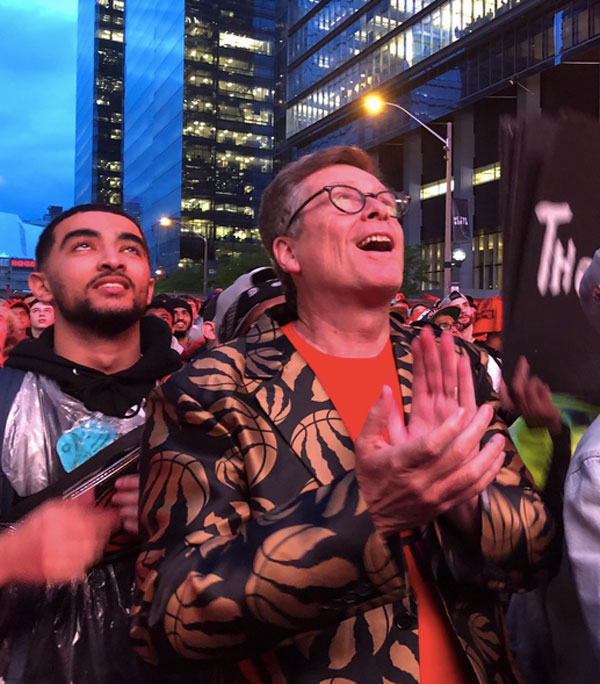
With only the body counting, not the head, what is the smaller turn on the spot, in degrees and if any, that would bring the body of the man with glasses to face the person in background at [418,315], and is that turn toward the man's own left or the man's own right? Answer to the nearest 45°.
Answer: approximately 135° to the man's own left

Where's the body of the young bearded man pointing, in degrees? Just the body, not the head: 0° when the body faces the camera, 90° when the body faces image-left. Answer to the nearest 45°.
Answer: approximately 315°

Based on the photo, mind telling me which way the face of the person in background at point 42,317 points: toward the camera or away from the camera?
toward the camera

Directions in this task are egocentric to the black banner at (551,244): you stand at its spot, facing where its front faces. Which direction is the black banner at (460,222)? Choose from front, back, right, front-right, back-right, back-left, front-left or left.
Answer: back

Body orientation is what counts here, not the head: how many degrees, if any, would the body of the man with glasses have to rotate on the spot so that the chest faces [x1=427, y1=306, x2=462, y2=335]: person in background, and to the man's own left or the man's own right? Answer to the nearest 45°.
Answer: approximately 135° to the man's own left

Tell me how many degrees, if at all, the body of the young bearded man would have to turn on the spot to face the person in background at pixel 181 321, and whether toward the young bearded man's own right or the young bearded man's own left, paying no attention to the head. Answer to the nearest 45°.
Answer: approximately 135° to the young bearded man's own left

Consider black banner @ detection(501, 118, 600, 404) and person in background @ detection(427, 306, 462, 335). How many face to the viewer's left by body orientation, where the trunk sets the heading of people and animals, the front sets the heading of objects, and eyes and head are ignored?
0

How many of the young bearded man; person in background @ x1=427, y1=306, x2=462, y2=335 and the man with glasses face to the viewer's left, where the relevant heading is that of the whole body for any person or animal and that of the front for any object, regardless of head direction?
0

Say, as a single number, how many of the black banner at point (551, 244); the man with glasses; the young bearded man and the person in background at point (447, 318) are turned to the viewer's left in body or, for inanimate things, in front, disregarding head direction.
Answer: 0

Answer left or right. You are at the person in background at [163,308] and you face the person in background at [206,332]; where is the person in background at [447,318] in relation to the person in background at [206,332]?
left

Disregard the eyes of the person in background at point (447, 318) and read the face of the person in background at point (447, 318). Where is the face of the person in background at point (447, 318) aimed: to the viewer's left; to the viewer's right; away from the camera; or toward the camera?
toward the camera

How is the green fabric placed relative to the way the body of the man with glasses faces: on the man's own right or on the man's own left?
on the man's own left

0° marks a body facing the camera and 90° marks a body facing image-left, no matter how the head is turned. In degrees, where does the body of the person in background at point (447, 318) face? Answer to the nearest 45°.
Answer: approximately 315°

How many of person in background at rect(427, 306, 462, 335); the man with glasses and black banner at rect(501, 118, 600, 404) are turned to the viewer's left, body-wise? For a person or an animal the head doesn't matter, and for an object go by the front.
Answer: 0

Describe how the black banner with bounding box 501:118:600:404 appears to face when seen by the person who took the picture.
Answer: facing the viewer

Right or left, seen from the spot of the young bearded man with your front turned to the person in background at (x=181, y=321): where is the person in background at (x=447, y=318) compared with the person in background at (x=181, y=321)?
right
